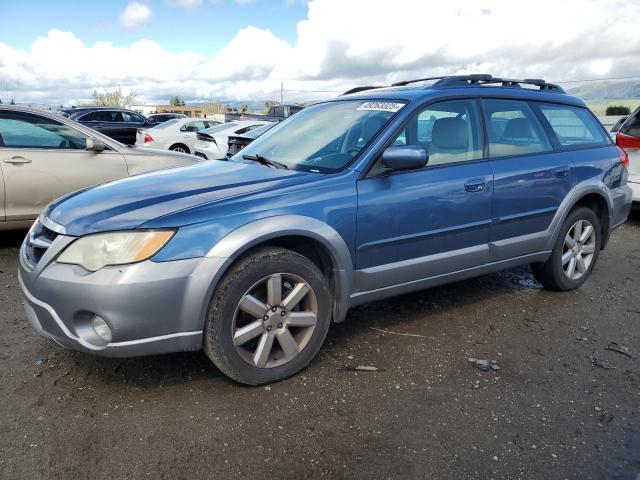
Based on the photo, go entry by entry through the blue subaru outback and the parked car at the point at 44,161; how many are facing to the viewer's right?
1

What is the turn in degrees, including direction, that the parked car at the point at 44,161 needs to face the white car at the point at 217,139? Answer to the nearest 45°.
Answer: approximately 45° to its left

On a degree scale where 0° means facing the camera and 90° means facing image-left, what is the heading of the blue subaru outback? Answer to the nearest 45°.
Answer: approximately 45°

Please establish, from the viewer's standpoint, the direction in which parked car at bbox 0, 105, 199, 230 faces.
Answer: facing to the right of the viewer

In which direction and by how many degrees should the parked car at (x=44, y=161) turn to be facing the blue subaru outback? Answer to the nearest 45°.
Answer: approximately 45° to its right

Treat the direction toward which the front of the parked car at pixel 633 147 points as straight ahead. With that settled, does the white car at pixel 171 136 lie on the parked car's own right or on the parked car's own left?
on the parked car's own left

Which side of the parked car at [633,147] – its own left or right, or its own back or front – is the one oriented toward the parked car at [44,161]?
back

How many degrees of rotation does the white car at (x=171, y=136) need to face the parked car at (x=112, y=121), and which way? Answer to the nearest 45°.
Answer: approximately 90° to its left

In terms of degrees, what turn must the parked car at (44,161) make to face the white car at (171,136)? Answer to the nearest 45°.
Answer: approximately 90° to its left

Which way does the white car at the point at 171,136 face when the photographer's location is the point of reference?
facing away from the viewer and to the right of the viewer

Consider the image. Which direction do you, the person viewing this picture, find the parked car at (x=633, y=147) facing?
facing away from the viewer and to the right of the viewer

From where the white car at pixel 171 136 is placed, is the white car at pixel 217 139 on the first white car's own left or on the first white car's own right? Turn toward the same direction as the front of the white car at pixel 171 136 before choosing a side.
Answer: on the first white car's own right

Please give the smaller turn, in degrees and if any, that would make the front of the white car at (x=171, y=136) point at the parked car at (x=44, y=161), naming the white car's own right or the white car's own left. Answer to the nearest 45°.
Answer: approximately 135° to the white car's own right
